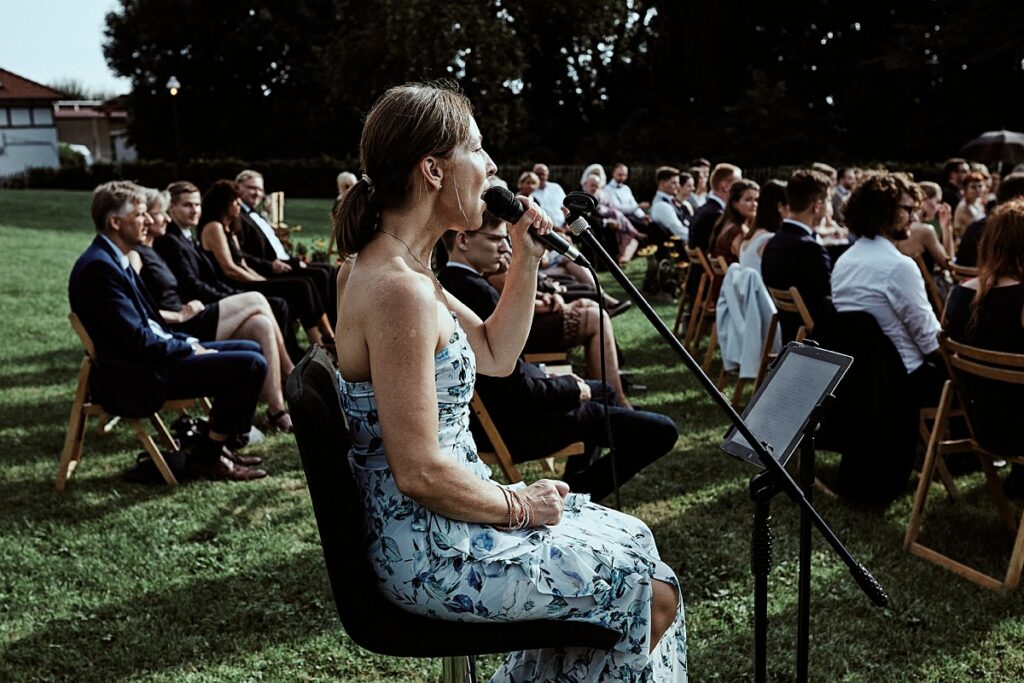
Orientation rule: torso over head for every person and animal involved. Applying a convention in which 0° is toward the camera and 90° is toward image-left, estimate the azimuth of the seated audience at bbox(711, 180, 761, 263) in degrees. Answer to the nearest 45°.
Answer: approximately 270°

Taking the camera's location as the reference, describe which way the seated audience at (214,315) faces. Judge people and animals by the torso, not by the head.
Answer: facing to the right of the viewer

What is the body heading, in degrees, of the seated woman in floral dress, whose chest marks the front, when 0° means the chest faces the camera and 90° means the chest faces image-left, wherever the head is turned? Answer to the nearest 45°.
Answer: approximately 270°

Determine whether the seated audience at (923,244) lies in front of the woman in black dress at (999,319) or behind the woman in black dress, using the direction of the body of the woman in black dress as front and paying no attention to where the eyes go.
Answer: in front

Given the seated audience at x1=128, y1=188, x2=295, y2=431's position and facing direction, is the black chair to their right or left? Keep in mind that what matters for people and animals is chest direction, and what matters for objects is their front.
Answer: on their right

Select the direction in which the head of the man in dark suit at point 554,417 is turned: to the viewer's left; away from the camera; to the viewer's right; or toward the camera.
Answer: to the viewer's right

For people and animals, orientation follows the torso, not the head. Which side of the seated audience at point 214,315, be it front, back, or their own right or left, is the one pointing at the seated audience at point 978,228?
front

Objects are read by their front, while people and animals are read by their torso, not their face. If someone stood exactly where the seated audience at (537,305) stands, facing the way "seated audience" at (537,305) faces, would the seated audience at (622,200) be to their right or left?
on their left

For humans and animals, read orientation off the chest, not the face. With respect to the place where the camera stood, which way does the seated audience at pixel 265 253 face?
facing to the right of the viewer

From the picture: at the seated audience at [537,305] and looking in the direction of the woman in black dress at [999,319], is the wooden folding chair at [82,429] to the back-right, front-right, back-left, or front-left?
back-right

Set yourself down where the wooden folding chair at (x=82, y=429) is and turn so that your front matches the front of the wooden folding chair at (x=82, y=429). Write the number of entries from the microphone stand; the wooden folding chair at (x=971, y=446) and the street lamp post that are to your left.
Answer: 1

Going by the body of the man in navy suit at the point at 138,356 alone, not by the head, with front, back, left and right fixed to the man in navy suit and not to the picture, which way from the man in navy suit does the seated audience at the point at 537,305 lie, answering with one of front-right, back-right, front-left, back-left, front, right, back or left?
front

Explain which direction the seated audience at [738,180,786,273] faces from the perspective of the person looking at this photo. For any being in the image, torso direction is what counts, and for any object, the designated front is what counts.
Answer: facing away from the viewer and to the right of the viewer

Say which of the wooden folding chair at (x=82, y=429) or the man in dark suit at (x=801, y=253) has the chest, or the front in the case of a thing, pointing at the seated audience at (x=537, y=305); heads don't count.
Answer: the wooden folding chair

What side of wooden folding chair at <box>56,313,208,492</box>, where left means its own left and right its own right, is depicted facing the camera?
right

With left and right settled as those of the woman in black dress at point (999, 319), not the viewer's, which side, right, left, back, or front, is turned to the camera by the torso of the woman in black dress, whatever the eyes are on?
back
